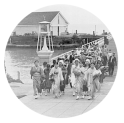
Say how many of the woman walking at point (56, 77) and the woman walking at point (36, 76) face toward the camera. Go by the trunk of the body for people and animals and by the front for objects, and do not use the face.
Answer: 2

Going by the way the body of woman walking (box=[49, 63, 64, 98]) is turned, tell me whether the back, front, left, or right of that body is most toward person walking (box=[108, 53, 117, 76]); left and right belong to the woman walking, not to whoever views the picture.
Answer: left

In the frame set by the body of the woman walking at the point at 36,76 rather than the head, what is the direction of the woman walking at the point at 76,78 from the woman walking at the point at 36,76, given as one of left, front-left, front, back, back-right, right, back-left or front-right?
left

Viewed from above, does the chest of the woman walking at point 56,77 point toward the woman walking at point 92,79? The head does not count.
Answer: no

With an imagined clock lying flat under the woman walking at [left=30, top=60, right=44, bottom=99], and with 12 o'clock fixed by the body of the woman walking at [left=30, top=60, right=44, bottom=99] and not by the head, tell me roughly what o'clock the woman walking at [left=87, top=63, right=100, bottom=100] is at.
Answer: the woman walking at [left=87, top=63, right=100, bottom=100] is roughly at 9 o'clock from the woman walking at [left=30, top=60, right=44, bottom=99].

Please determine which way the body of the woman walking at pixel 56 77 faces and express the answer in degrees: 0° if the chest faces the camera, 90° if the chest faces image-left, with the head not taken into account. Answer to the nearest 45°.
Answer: approximately 0°

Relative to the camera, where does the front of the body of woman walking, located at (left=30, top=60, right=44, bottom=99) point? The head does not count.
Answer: toward the camera

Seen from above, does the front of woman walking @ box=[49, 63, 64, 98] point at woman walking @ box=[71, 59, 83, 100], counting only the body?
no

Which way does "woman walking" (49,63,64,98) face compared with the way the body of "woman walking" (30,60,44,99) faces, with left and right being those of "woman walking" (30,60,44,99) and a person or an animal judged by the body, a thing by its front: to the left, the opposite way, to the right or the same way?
the same way
